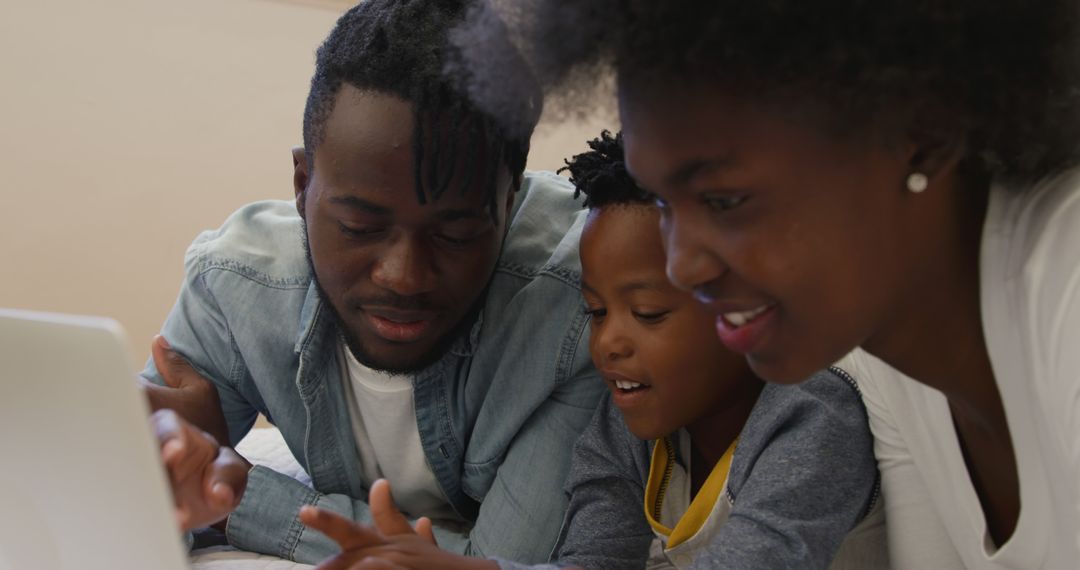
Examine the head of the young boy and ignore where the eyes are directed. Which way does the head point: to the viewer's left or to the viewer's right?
to the viewer's left

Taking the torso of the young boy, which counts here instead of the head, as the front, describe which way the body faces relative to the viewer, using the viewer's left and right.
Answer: facing the viewer and to the left of the viewer

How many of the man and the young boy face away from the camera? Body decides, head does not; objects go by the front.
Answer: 0

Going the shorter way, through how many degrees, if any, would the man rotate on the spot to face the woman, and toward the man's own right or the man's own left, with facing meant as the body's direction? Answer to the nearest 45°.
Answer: approximately 45° to the man's own left

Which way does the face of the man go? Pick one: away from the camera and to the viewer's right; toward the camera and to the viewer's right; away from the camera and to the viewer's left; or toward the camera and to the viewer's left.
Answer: toward the camera and to the viewer's left

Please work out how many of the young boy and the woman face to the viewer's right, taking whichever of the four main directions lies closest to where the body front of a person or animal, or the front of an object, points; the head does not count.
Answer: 0

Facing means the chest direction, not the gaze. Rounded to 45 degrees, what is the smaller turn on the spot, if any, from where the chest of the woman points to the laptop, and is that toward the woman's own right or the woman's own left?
0° — they already face it

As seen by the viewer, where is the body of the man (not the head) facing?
toward the camera
